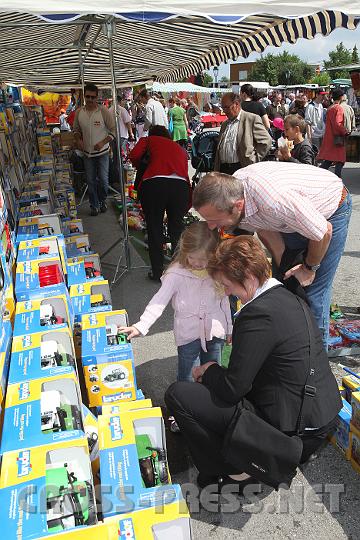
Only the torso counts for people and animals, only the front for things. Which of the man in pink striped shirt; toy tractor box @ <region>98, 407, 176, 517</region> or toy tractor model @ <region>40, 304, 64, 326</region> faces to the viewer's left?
the man in pink striped shirt

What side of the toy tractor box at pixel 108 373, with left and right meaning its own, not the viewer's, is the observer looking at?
front

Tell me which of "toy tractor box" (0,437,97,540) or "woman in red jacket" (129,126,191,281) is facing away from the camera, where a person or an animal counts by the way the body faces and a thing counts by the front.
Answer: the woman in red jacket

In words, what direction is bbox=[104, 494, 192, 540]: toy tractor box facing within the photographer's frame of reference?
facing the viewer

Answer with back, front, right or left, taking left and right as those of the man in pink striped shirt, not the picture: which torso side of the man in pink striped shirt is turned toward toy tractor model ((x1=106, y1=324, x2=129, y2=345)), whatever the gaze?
front

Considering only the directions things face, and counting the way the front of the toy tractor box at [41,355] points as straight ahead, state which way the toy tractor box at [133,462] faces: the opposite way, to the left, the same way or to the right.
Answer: the same way

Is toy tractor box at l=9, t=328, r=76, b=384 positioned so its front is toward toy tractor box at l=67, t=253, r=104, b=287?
no

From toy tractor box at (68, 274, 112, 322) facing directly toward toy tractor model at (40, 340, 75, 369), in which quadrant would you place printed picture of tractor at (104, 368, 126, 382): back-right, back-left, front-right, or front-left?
front-left

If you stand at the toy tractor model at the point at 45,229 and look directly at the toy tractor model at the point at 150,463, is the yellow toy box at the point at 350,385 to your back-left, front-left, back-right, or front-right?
front-left
